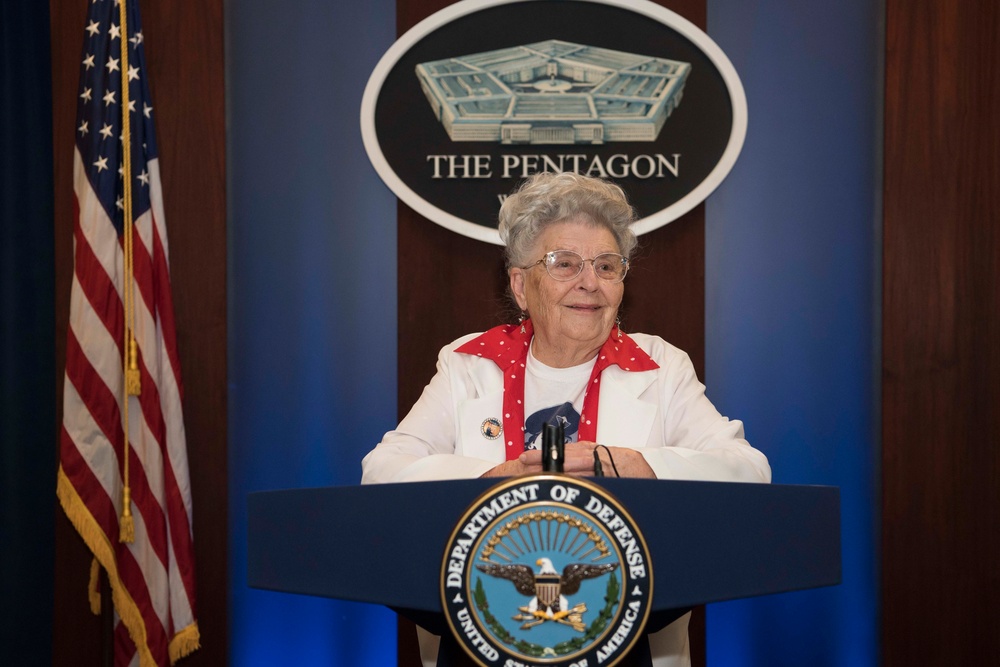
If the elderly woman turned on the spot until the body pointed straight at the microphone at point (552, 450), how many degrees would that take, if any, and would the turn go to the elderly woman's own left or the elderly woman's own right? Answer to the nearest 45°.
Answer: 0° — they already face it

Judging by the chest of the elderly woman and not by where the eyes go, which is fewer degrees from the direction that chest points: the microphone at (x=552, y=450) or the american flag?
the microphone

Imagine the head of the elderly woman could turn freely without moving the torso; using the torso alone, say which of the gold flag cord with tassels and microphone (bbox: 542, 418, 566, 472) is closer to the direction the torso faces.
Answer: the microphone

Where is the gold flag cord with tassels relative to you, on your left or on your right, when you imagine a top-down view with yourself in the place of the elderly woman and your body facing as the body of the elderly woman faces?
on your right

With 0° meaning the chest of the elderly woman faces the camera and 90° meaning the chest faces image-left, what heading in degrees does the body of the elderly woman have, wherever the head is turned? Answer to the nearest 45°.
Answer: approximately 0°

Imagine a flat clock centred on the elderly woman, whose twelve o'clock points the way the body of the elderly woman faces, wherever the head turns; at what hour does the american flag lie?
The american flag is roughly at 4 o'clock from the elderly woman.

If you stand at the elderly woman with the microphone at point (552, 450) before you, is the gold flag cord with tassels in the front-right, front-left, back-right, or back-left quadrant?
back-right
